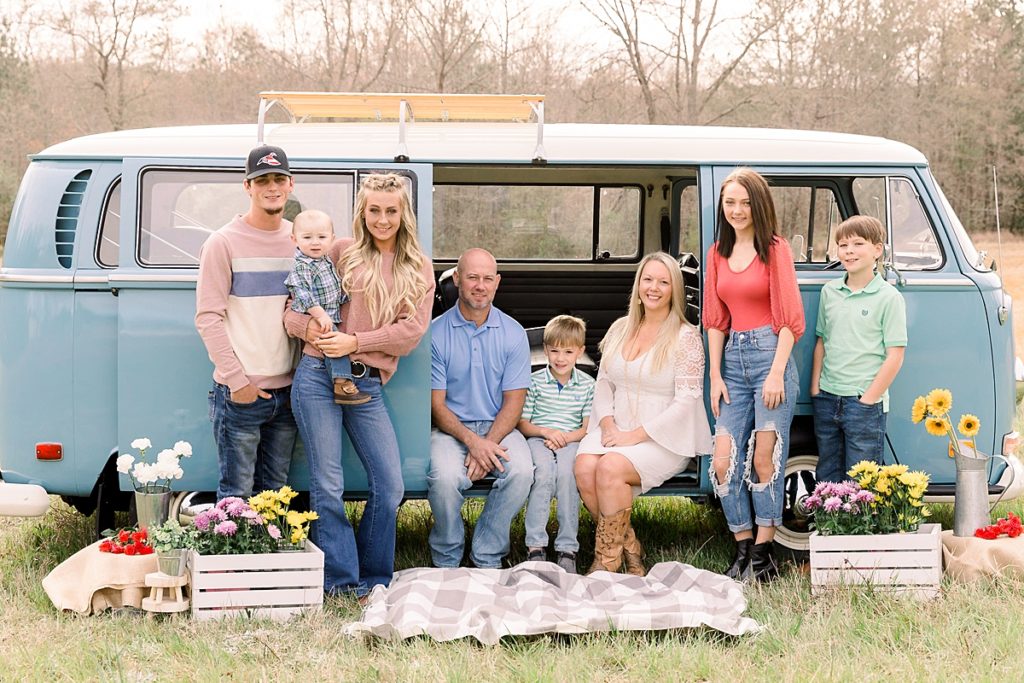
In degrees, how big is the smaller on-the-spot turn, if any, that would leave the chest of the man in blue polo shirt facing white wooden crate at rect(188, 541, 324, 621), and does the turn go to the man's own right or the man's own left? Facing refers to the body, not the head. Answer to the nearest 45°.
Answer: approximately 45° to the man's own right

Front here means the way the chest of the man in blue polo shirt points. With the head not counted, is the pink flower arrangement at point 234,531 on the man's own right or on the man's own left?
on the man's own right

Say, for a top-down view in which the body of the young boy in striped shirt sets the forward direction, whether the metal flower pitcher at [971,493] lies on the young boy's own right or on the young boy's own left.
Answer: on the young boy's own left

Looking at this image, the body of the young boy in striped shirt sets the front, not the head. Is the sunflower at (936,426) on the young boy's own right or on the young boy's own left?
on the young boy's own left

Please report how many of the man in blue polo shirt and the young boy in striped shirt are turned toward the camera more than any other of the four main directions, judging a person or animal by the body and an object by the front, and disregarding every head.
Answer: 2

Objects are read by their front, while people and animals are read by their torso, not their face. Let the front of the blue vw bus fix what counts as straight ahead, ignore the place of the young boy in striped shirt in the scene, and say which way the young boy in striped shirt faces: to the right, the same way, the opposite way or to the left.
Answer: to the right

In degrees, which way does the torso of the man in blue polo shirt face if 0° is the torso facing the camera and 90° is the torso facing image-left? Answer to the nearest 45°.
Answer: approximately 0°

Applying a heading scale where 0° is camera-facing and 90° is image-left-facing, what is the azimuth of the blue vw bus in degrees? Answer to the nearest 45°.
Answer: approximately 270°
